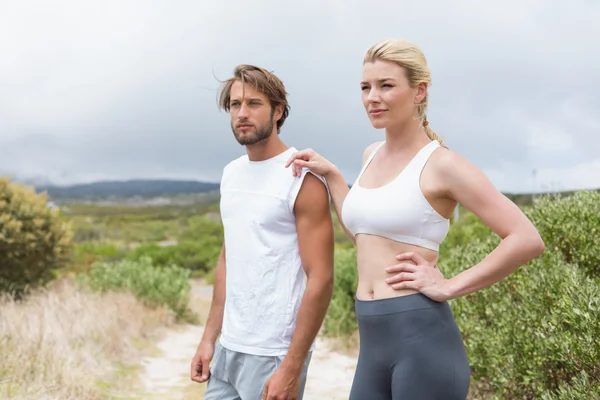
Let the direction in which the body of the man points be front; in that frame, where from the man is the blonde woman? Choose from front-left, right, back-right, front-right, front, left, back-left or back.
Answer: left

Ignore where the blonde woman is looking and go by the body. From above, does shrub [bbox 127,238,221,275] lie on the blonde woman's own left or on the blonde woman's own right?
on the blonde woman's own right

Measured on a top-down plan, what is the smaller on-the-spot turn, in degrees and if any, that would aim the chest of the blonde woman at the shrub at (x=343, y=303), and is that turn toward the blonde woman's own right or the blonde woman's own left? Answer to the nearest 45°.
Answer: approximately 135° to the blonde woman's own right

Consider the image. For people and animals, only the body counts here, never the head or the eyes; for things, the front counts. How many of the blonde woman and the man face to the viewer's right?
0

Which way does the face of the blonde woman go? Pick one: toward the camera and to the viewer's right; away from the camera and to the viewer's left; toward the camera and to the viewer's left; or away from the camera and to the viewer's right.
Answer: toward the camera and to the viewer's left

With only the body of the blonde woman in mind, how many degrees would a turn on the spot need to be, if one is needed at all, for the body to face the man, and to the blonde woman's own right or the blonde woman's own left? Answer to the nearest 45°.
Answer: approximately 90° to the blonde woman's own right

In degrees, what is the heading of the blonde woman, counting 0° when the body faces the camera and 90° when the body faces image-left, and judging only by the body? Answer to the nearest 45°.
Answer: approximately 45°

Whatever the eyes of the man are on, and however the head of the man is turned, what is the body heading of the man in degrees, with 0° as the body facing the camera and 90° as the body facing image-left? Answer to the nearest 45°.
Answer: approximately 45°
